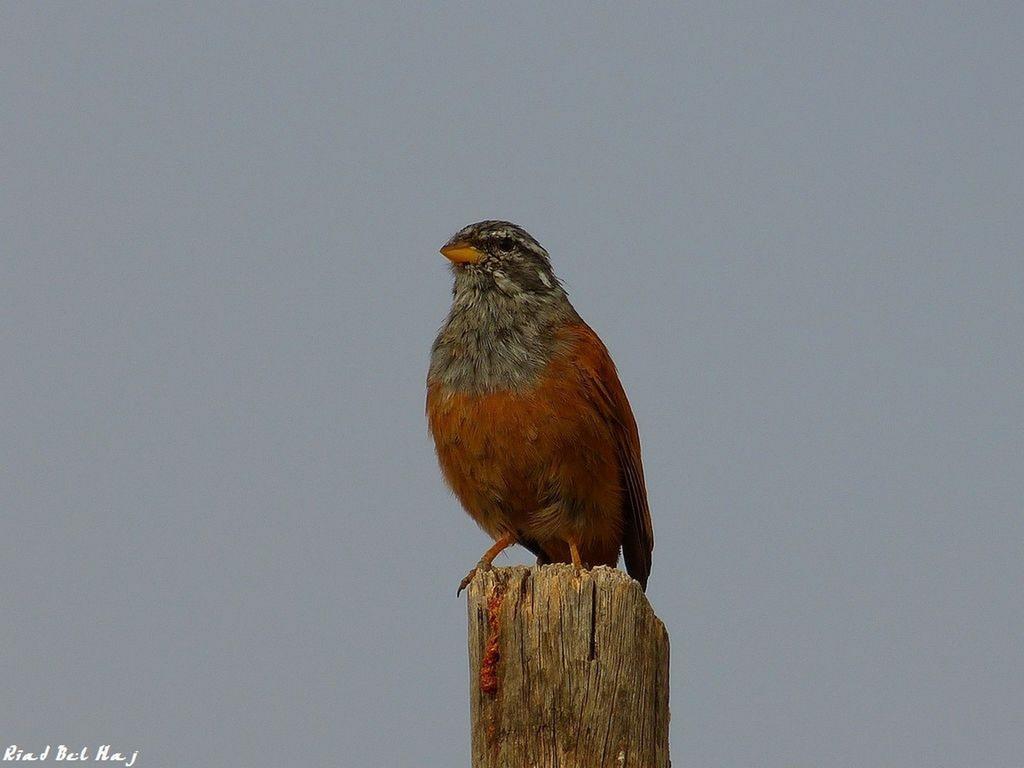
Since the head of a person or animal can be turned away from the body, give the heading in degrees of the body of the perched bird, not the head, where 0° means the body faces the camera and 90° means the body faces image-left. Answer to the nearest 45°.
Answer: approximately 45°
